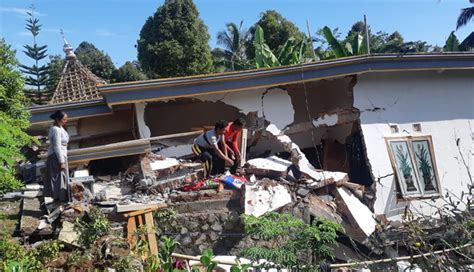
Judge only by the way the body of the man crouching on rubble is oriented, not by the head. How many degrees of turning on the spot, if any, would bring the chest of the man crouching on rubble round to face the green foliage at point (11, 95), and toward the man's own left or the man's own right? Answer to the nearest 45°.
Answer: approximately 135° to the man's own right

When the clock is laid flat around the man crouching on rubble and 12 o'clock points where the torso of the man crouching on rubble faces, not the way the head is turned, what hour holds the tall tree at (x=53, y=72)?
The tall tree is roughly at 8 o'clock from the man crouching on rubble.

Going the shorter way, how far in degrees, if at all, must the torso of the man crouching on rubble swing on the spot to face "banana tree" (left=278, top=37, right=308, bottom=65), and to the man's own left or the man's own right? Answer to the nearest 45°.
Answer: approximately 45° to the man's own left

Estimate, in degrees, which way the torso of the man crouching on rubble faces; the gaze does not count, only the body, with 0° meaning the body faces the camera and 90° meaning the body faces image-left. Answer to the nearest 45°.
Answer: approximately 270°

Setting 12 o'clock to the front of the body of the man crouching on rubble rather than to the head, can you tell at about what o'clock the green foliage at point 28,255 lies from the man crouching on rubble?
The green foliage is roughly at 4 o'clock from the man crouching on rubble.

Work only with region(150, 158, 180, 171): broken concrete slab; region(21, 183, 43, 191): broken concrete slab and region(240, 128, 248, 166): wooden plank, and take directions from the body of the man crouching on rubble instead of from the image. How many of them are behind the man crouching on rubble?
2

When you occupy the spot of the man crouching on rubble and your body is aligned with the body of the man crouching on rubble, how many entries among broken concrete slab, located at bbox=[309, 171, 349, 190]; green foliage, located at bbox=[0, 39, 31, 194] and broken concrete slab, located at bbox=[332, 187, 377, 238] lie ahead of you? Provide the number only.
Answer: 2

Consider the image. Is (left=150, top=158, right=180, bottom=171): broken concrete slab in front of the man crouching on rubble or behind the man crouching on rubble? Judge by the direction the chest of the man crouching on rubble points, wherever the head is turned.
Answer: behind

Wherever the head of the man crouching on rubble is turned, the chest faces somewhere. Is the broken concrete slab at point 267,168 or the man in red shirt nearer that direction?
the broken concrete slab
